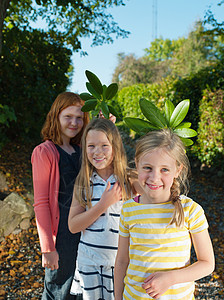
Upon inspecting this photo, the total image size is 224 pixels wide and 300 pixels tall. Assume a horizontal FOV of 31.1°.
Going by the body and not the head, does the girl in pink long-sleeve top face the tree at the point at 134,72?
no

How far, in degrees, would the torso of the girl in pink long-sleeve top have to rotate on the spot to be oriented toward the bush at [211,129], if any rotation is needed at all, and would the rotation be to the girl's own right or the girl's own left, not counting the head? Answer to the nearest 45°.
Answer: approximately 90° to the girl's own left

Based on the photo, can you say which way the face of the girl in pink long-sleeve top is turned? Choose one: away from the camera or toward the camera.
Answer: toward the camera

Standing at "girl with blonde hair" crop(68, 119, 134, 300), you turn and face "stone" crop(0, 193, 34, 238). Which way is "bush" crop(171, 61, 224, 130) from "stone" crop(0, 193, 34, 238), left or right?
right

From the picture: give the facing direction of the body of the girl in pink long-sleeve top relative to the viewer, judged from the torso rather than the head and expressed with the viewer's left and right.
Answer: facing the viewer and to the right of the viewer

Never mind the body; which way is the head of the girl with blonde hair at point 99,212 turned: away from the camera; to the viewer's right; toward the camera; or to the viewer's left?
toward the camera

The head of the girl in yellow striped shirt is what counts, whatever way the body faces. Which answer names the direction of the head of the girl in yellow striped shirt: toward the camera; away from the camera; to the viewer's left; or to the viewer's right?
toward the camera

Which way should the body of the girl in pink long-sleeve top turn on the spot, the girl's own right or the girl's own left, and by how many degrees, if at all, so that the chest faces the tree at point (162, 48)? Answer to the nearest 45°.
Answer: approximately 135° to the girl's own left

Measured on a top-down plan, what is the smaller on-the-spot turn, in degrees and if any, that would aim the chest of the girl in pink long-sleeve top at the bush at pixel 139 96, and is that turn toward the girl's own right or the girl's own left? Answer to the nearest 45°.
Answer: approximately 135° to the girl's own left
